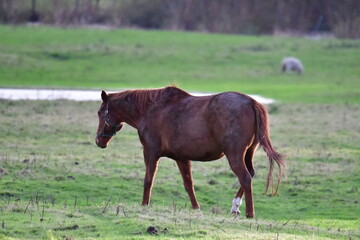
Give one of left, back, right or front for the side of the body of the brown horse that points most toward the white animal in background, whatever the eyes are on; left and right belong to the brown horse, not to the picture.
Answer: right

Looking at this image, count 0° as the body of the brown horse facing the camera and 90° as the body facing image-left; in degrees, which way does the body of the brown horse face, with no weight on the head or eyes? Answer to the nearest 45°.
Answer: approximately 90°
